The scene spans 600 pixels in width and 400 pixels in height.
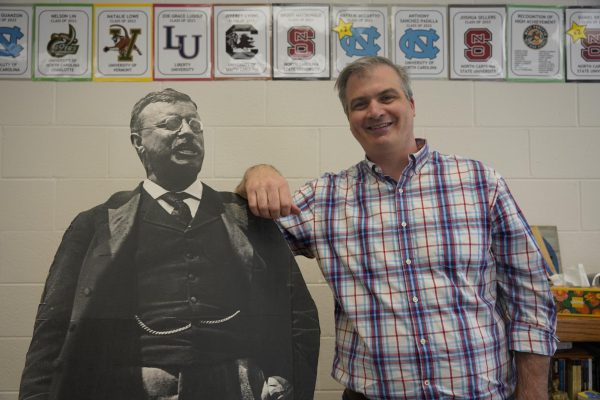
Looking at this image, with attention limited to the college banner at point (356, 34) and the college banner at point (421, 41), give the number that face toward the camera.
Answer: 2

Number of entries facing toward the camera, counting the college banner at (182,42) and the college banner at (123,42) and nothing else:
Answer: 2

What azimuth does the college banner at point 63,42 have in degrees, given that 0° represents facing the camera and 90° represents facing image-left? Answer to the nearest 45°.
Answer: approximately 0°

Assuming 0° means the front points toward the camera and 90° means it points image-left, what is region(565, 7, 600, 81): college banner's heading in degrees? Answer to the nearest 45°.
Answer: approximately 0°
